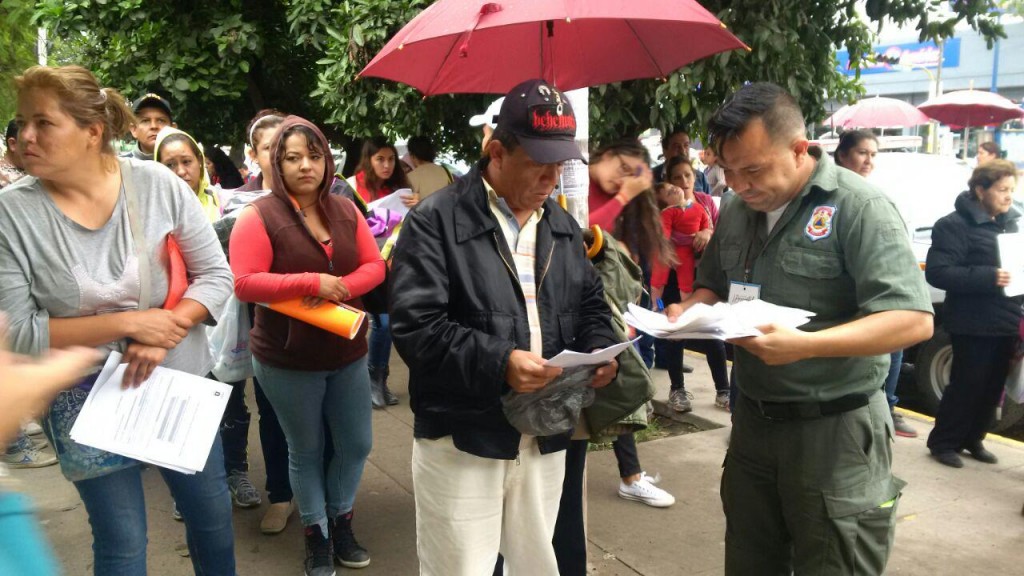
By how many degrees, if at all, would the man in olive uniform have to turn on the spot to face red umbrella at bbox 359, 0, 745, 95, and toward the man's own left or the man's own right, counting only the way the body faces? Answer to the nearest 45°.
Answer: approximately 90° to the man's own right

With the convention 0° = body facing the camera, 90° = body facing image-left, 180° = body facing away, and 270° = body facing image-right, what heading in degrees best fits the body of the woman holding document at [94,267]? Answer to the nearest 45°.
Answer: approximately 0°

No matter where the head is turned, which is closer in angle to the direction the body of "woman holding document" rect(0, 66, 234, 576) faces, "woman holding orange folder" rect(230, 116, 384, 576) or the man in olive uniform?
the man in olive uniform

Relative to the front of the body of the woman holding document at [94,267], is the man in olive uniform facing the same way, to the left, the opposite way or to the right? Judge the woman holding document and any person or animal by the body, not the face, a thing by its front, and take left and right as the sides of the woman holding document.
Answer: to the right

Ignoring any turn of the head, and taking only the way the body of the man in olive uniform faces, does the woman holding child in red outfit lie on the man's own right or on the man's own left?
on the man's own right

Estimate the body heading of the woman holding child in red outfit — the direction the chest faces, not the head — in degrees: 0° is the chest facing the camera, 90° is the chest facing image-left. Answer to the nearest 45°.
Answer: approximately 0°

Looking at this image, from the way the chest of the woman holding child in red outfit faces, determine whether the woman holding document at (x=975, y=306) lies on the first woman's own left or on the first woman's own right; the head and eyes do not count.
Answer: on the first woman's own left

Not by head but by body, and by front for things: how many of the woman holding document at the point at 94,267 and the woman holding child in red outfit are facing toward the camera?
2

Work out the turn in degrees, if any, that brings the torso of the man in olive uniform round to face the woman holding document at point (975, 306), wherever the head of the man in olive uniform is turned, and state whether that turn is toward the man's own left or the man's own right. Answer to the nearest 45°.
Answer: approximately 135° to the man's own right

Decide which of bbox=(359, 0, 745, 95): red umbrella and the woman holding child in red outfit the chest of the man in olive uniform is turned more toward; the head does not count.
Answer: the red umbrella
